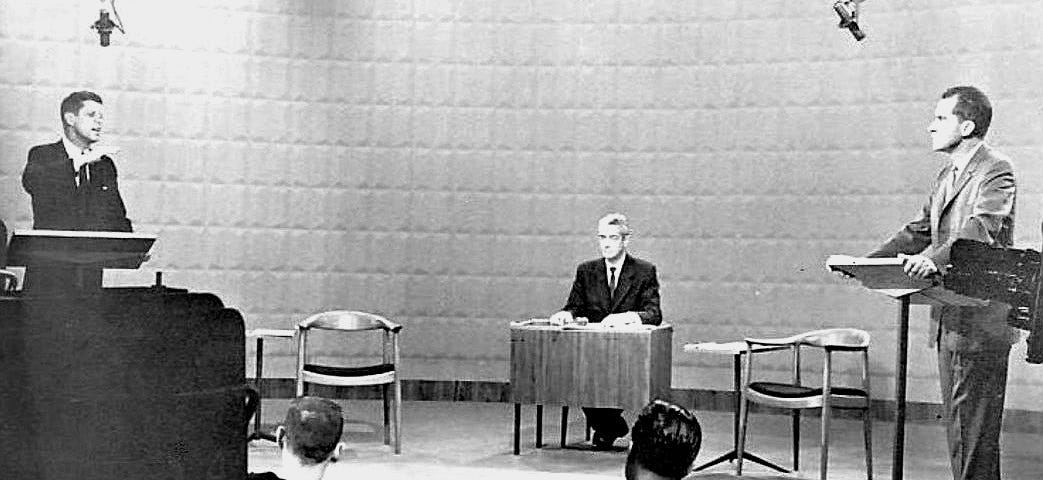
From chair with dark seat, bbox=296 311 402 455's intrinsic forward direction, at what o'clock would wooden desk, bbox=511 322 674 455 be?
The wooden desk is roughly at 10 o'clock from the chair with dark seat.

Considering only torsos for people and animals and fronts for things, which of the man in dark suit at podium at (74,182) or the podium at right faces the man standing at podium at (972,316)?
the man in dark suit at podium

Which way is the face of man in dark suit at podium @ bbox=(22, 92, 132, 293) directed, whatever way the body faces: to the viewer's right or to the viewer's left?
to the viewer's right

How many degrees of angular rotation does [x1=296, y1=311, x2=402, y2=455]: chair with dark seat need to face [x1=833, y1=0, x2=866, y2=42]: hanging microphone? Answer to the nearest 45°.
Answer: approximately 90° to its left

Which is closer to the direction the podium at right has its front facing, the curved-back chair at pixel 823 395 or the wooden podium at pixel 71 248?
the wooden podium

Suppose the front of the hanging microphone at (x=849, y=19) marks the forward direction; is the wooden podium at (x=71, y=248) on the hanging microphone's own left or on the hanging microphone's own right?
on the hanging microphone's own right

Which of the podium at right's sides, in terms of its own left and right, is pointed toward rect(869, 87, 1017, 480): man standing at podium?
back

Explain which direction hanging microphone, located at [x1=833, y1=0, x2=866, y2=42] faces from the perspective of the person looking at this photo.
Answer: facing to the right of the viewer
